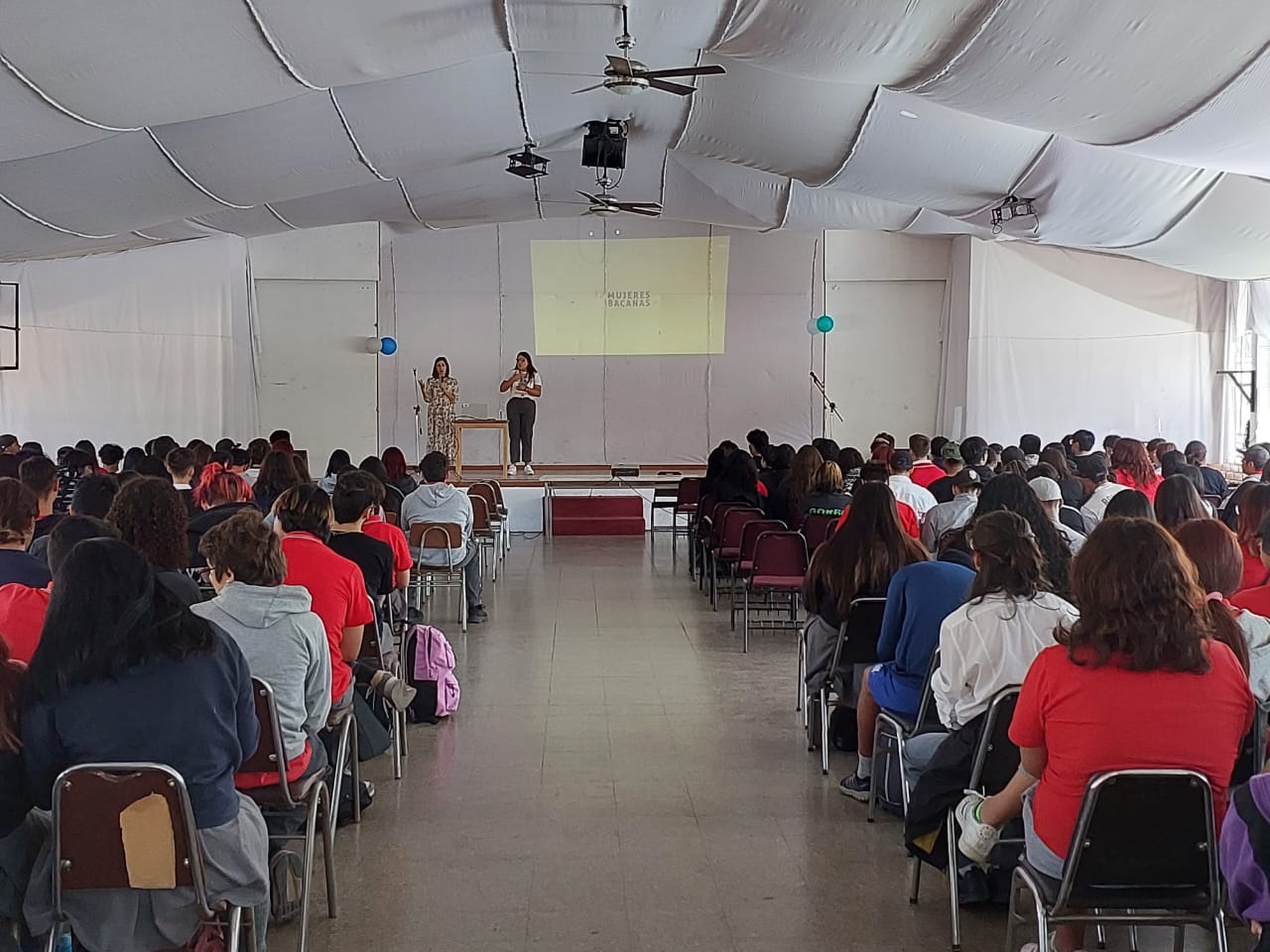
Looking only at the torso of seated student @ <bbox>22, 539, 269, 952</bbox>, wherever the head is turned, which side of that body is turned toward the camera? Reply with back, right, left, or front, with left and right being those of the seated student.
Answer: back

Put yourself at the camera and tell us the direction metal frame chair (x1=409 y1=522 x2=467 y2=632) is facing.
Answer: facing away from the viewer

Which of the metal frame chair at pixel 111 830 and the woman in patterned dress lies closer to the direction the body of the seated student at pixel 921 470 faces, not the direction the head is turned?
the woman in patterned dress

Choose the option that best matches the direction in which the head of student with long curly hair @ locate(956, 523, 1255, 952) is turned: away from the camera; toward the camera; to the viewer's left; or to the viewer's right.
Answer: away from the camera

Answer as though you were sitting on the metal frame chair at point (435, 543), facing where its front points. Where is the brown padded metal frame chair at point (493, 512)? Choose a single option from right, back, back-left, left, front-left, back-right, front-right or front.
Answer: front

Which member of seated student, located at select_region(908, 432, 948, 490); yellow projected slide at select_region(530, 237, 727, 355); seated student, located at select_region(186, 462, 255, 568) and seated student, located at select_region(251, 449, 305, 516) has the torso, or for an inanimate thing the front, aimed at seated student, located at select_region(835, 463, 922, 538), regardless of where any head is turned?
the yellow projected slide

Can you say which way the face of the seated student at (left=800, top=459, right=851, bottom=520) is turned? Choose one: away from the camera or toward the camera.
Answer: away from the camera

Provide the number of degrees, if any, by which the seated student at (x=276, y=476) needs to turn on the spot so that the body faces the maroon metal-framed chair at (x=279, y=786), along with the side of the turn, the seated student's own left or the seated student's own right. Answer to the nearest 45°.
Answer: approximately 180°

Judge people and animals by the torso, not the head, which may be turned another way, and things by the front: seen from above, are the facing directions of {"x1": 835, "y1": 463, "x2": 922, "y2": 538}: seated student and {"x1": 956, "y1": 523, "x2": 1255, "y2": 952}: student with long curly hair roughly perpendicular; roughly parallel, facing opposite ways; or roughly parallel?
roughly parallel

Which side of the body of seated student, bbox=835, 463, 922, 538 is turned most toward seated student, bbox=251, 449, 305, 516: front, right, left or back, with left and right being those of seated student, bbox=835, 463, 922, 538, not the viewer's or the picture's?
left

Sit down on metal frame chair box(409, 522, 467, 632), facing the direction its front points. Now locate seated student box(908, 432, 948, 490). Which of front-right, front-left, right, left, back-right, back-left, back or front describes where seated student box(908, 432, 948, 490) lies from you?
right

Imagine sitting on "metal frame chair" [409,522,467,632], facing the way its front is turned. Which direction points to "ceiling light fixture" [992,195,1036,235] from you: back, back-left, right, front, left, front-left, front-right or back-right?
right

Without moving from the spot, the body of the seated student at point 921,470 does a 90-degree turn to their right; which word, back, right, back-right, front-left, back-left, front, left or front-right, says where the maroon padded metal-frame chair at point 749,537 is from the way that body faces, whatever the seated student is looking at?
back-right

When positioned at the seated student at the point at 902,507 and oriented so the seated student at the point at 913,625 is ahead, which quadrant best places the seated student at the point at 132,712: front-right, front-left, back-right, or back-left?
front-right

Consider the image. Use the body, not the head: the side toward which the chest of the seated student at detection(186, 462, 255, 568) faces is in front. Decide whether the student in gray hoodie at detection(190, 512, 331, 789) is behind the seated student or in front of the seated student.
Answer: behind

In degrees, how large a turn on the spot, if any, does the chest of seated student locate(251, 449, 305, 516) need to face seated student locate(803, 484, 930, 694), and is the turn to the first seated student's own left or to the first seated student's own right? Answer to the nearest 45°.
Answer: approximately 135° to the first seated student's own right

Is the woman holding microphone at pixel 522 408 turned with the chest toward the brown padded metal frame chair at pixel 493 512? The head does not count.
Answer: yes
